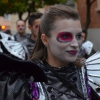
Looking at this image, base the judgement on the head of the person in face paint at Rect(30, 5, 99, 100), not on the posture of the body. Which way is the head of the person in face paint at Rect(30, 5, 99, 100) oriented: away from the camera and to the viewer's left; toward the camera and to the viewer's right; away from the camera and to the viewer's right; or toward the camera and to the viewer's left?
toward the camera and to the viewer's right

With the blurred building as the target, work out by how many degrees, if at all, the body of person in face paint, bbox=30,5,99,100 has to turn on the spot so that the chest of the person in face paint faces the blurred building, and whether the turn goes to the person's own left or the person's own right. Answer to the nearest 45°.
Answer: approximately 135° to the person's own left

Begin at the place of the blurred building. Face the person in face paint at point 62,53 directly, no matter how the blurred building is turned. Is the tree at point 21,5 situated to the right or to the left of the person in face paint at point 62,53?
right

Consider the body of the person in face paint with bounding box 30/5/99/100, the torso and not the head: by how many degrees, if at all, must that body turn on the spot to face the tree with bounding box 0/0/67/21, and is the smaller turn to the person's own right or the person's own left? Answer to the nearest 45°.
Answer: approximately 135° to the person's own left

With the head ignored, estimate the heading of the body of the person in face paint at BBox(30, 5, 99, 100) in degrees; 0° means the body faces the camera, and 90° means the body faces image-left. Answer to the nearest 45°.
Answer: approximately 315°
